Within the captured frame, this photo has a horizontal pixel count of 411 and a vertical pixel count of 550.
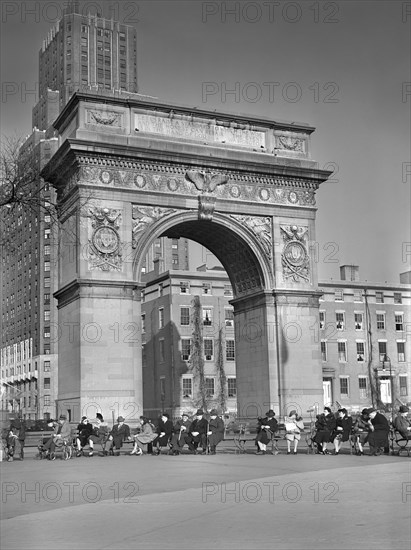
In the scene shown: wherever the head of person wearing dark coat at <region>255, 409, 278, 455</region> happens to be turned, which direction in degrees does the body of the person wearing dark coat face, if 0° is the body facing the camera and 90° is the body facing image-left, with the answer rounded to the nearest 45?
approximately 45°

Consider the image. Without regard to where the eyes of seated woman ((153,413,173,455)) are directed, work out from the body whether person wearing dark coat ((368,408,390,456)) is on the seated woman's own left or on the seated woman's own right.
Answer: on the seated woman's own left

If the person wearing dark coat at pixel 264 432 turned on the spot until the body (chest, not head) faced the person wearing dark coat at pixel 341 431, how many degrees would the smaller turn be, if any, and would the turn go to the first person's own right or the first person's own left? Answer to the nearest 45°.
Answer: approximately 90° to the first person's own left

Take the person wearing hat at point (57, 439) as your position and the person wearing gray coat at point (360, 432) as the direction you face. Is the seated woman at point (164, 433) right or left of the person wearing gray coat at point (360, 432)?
left

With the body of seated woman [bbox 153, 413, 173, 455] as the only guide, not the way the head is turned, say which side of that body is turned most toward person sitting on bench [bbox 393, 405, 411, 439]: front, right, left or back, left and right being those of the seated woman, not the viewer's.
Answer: left

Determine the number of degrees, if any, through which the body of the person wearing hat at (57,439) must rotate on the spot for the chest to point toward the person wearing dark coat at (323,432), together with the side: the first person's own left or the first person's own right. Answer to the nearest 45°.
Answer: approximately 135° to the first person's own left

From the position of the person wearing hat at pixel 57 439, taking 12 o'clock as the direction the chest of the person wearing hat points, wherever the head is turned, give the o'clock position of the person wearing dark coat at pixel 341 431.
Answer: The person wearing dark coat is roughly at 8 o'clock from the person wearing hat.

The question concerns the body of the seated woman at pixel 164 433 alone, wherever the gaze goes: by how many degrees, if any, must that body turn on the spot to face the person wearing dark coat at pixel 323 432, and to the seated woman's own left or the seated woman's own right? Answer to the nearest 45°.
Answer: approximately 90° to the seated woman's own left
